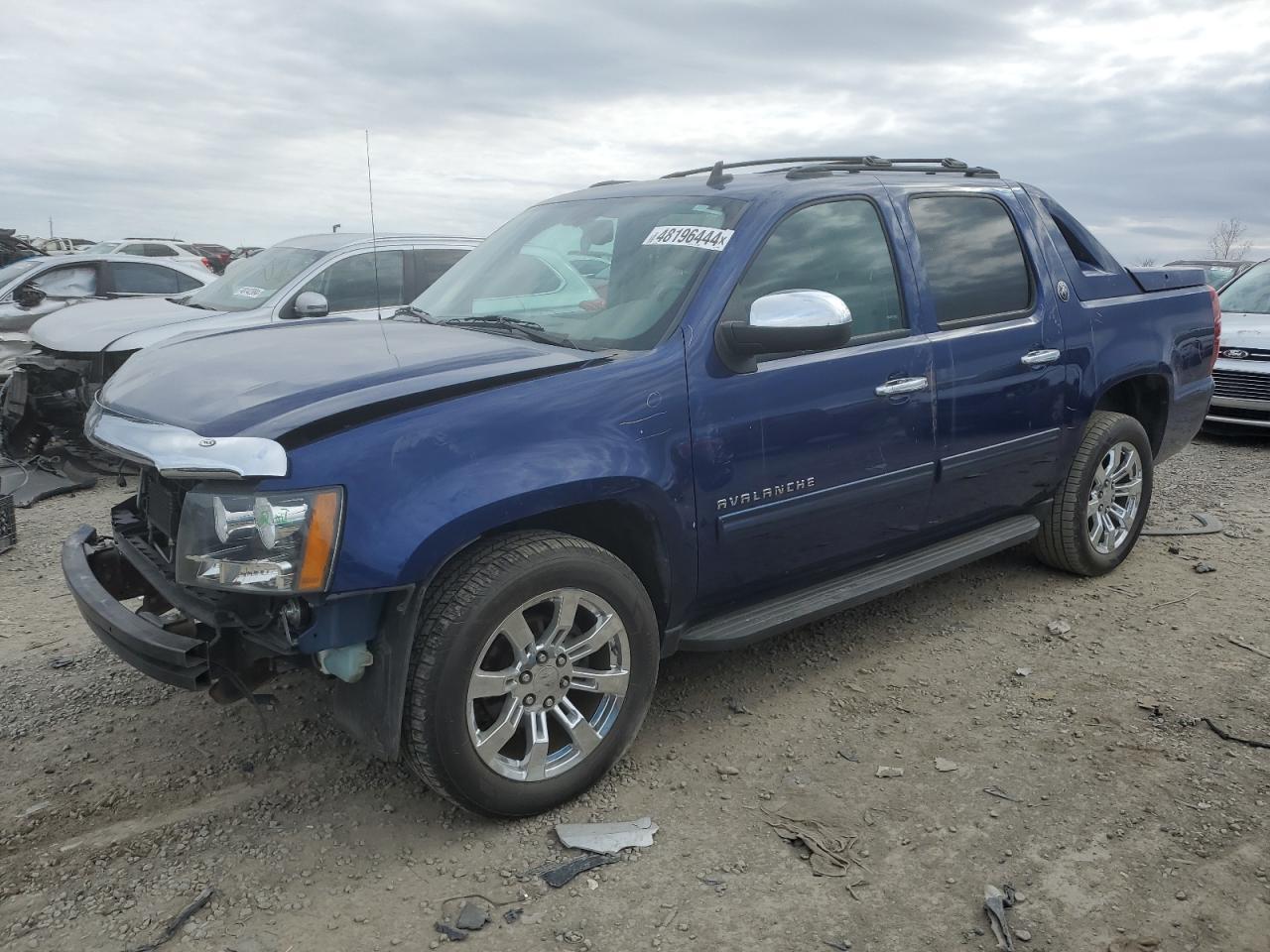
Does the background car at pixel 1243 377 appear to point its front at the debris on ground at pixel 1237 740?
yes

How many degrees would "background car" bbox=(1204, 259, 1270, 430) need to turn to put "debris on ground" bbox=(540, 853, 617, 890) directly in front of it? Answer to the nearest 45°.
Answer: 0° — it already faces it

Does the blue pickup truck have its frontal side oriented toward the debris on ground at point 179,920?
yes

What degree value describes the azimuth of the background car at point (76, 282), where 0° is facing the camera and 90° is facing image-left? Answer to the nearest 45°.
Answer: approximately 45°

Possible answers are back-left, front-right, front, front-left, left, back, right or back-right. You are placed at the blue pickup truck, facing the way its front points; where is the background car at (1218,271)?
back

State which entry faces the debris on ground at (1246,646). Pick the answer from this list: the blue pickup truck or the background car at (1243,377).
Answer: the background car

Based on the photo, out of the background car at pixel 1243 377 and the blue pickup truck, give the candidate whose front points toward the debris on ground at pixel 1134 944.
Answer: the background car

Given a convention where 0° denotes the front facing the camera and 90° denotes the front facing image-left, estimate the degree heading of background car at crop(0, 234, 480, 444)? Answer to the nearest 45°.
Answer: approximately 45°

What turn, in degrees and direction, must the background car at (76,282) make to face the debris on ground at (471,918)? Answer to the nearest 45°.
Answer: approximately 45° to its left

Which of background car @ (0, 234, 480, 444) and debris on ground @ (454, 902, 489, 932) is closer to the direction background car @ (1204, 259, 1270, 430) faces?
the debris on ground
